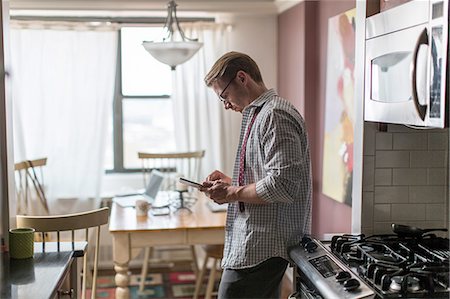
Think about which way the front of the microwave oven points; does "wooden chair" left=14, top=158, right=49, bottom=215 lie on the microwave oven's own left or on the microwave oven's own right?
on the microwave oven's own right

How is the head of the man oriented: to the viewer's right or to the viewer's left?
to the viewer's left

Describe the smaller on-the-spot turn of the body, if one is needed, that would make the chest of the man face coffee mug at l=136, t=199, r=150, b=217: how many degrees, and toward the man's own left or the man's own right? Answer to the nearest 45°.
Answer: approximately 45° to the man's own right

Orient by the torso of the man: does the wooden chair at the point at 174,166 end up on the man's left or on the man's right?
on the man's right

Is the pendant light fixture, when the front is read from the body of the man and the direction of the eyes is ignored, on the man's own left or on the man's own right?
on the man's own right

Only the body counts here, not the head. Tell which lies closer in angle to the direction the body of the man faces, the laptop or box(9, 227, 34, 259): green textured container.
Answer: the green textured container

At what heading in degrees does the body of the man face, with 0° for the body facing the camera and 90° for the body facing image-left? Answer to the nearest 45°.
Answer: approximately 90°

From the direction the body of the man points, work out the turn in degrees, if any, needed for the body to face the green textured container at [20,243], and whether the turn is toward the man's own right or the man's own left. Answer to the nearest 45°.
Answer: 0° — they already face it

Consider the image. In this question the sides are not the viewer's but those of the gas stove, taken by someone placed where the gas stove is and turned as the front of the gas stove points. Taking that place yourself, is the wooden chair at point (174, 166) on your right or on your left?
on your right

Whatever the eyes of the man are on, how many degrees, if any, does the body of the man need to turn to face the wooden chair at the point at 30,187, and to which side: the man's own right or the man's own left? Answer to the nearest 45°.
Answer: approximately 45° to the man's own right

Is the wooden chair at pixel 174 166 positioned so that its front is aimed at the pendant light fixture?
yes
